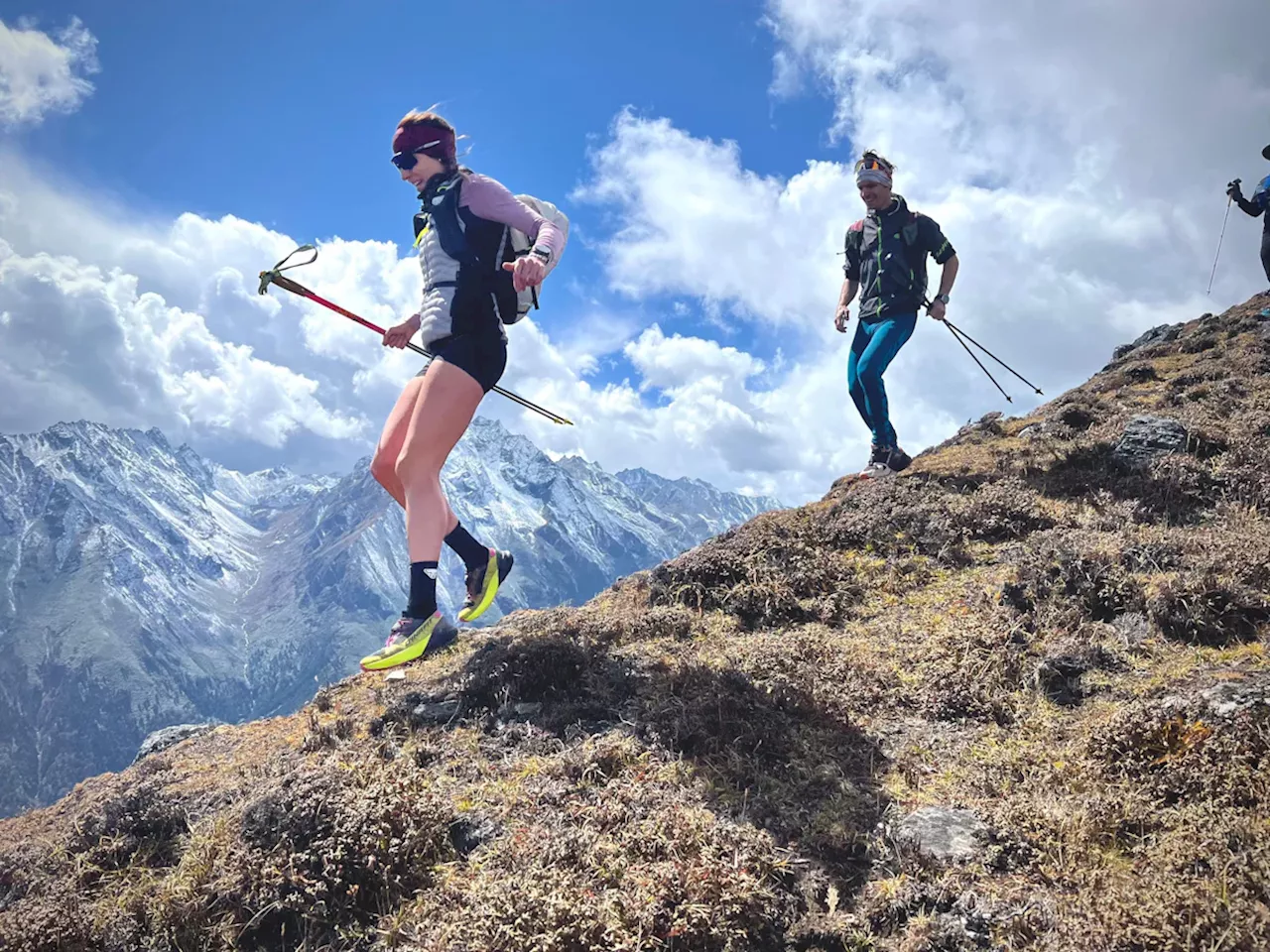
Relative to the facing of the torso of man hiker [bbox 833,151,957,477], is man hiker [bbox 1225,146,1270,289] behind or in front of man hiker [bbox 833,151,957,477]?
behind

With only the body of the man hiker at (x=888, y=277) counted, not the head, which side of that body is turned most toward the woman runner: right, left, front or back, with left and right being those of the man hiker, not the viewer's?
front

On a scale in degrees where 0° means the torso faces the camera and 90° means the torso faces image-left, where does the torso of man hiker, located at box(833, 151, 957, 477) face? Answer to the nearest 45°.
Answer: approximately 45°

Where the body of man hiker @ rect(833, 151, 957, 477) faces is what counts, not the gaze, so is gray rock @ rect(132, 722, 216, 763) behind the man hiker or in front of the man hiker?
in front

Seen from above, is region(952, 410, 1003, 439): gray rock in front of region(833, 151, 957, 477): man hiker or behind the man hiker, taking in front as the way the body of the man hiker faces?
behind

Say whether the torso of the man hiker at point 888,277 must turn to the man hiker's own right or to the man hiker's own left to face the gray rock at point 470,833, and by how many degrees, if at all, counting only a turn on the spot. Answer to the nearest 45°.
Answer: approximately 45° to the man hiker's own left
